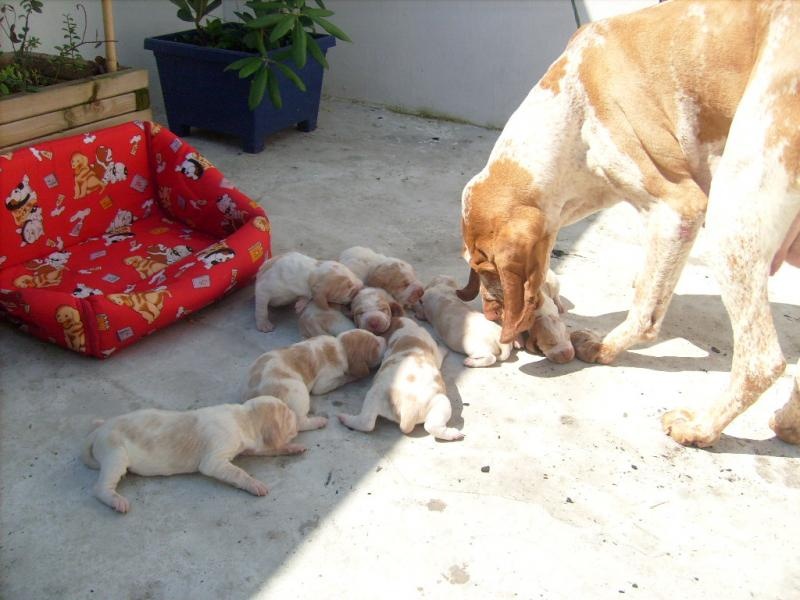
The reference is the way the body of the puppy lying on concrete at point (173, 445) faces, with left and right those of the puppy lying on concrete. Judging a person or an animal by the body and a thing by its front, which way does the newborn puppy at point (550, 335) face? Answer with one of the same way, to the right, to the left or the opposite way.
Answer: to the right

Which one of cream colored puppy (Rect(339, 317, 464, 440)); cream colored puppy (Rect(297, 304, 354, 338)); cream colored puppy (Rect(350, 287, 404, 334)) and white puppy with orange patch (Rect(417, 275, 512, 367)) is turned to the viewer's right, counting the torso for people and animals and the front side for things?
cream colored puppy (Rect(297, 304, 354, 338))

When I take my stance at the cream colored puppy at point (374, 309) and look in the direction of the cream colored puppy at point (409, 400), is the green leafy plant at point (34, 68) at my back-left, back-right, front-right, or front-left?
back-right

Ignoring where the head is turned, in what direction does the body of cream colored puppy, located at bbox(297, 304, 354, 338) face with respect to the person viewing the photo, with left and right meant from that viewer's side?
facing to the right of the viewer

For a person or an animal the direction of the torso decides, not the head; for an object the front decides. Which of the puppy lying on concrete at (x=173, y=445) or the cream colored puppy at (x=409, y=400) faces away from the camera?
the cream colored puppy

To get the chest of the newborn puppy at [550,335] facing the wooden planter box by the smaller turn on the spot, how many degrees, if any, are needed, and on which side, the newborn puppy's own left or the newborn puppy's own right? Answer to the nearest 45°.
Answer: approximately 135° to the newborn puppy's own right

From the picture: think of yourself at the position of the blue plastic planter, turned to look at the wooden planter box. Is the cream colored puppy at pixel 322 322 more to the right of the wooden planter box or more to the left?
left

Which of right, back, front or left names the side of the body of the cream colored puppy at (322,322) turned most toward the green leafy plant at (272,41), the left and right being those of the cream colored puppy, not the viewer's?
left

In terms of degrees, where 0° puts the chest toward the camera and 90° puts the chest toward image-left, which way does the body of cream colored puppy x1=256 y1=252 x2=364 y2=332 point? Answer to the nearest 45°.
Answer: approximately 270°

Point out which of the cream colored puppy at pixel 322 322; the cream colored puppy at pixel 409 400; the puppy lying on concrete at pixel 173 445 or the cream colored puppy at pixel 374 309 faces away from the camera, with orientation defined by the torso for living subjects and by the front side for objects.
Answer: the cream colored puppy at pixel 409 400

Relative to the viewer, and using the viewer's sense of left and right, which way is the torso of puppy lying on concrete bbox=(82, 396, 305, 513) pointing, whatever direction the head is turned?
facing to the right of the viewer

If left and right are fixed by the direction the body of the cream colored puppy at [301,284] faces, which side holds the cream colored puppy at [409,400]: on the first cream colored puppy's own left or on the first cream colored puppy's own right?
on the first cream colored puppy's own right
